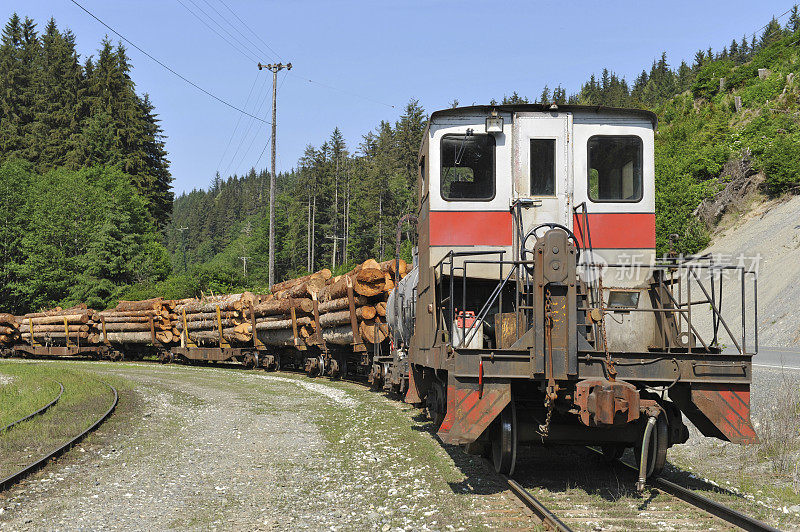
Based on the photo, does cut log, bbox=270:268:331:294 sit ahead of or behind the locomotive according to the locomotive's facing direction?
behind

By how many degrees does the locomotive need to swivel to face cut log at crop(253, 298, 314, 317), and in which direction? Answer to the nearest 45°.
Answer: approximately 135° to its right

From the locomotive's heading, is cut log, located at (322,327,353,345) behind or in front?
behind

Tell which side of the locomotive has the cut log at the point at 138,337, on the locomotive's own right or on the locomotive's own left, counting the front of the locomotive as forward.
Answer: on the locomotive's own right

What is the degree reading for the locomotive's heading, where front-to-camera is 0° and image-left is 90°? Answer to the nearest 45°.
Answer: approximately 0°

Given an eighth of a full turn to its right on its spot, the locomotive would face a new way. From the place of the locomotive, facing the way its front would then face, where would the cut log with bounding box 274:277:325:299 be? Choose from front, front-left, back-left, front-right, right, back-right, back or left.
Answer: right

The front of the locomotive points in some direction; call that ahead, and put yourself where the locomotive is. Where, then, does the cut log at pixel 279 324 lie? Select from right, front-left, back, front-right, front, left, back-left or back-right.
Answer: back-right

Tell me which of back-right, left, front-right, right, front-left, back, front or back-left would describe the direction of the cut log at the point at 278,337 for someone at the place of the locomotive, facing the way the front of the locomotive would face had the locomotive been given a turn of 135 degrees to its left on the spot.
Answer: left
